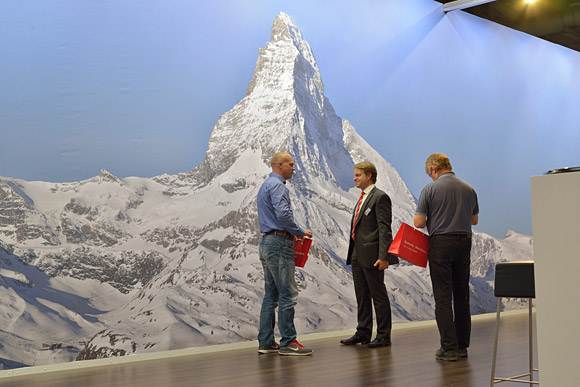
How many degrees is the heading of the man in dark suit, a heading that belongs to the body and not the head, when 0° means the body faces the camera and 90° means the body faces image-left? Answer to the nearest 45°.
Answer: approximately 45°

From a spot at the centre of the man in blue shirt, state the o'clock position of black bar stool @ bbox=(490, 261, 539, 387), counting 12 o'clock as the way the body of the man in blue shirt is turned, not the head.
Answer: The black bar stool is roughly at 2 o'clock from the man in blue shirt.

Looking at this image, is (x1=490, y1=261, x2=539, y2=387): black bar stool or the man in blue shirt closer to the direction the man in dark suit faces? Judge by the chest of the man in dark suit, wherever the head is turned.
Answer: the man in blue shirt

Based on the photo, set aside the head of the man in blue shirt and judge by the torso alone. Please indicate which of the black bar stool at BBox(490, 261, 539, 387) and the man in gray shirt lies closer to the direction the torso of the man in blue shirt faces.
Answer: the man in gray shirt

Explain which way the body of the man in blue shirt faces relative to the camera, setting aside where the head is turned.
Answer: to the viewer's right

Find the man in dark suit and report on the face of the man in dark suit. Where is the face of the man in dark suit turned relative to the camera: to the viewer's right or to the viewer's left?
to the viewer's left

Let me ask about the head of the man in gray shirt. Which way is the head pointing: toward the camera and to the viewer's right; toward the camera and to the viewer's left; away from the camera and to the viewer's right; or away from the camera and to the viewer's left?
away from the camera and to the viewer's left

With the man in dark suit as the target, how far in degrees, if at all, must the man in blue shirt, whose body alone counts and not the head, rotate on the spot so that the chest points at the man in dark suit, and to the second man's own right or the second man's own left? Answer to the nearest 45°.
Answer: approximately 45° to the second man's own left

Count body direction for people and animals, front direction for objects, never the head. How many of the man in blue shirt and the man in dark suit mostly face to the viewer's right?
1

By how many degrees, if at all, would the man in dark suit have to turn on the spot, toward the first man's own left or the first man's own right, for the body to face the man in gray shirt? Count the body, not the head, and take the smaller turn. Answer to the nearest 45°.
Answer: approximately 90° to the first man's own left

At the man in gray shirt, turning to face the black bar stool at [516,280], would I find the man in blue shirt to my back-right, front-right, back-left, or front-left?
back-right

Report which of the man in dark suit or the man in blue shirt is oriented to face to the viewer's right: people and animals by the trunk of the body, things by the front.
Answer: the man in blue shirt

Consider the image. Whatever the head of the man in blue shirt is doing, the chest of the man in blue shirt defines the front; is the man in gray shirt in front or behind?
in front

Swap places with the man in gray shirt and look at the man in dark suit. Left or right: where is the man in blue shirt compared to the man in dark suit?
left

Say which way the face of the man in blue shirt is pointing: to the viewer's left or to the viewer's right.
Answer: to the viewer's right
